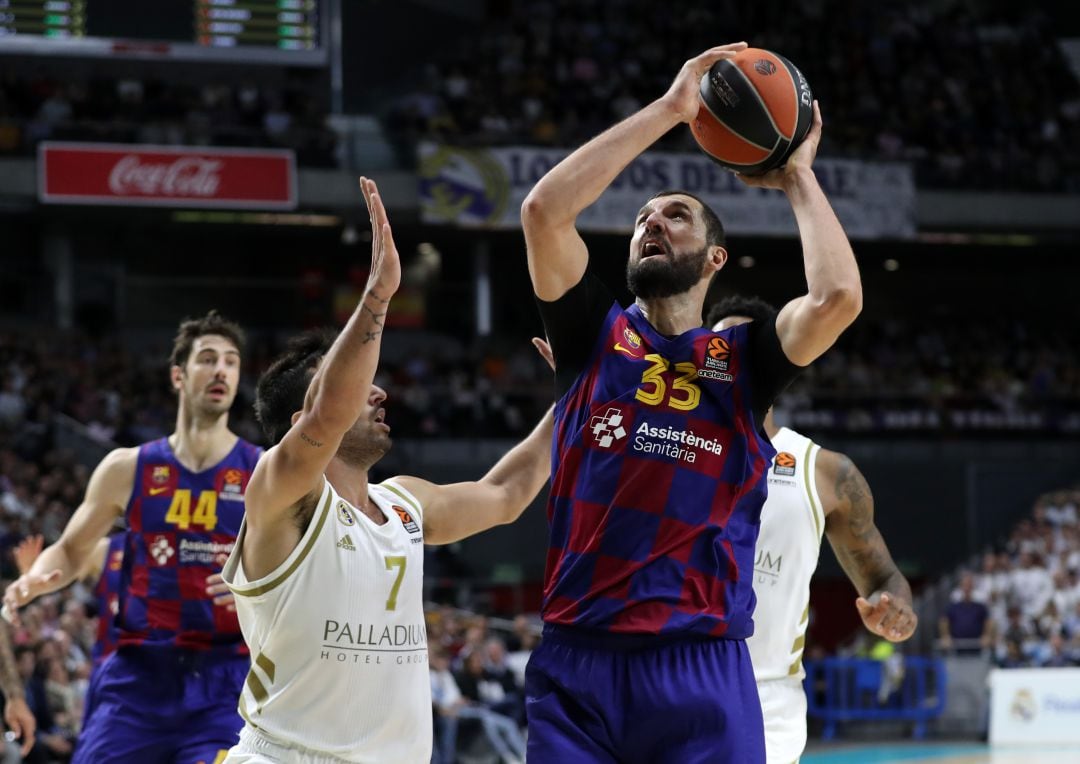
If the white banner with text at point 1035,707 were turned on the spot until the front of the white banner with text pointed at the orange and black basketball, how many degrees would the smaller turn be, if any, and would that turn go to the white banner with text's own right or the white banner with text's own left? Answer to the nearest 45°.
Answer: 0° — it already faces it

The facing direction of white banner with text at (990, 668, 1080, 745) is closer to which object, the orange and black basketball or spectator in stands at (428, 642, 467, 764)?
the orange and black basketball

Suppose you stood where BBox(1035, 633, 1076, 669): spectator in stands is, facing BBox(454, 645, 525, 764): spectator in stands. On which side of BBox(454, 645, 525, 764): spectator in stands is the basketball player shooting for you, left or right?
left

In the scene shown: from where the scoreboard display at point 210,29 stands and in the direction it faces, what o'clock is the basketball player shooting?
The basketball player shooting is roughly at 12 o'clock from the scoreboard display.

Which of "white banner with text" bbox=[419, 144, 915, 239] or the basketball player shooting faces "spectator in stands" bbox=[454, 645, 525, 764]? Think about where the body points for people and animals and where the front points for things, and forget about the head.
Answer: the white banner with text

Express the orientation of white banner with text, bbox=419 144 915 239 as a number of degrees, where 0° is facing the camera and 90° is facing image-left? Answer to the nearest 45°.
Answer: approximately 0°

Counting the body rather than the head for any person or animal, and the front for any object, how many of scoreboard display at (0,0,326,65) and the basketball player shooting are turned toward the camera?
2

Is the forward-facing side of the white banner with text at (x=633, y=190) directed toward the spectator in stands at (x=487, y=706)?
yes
